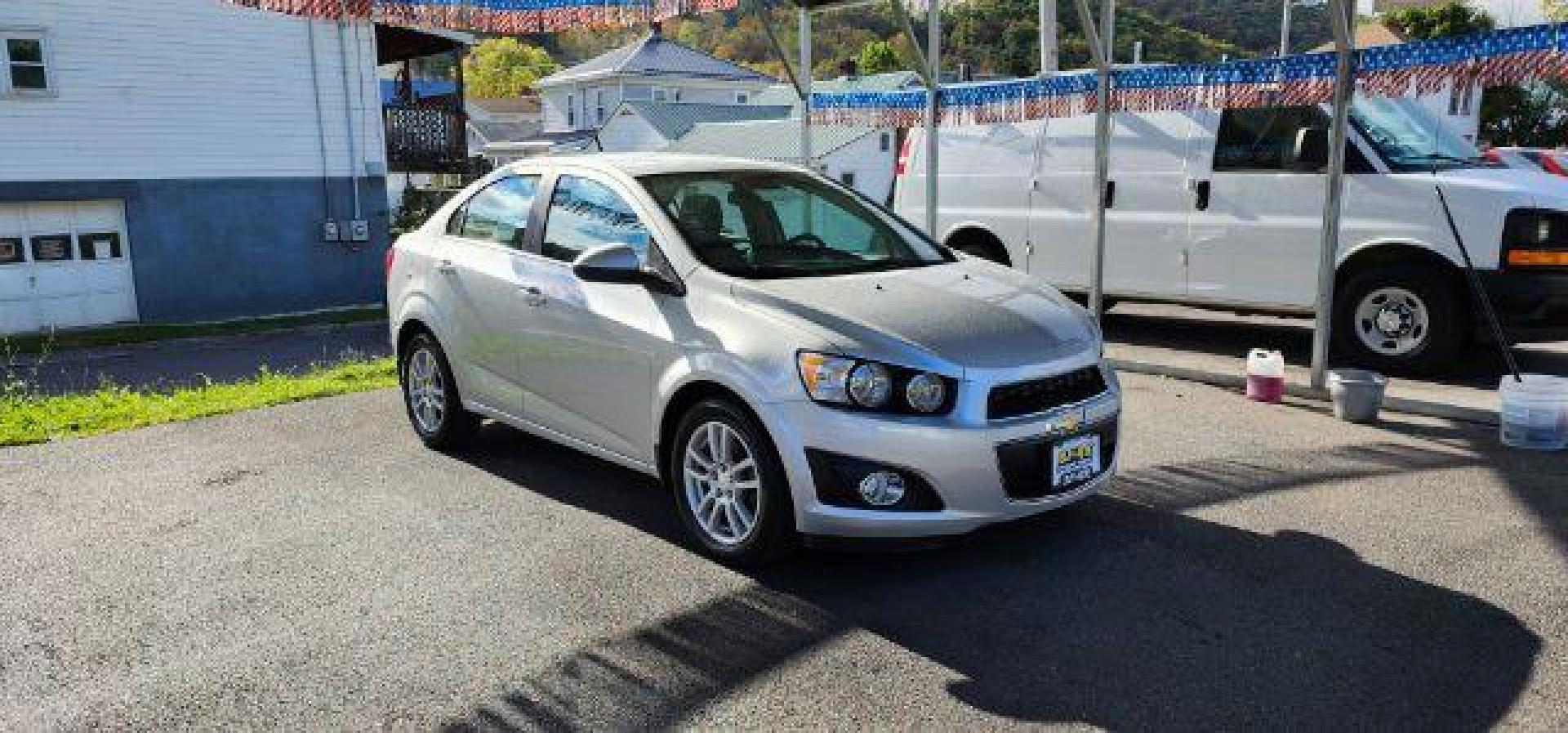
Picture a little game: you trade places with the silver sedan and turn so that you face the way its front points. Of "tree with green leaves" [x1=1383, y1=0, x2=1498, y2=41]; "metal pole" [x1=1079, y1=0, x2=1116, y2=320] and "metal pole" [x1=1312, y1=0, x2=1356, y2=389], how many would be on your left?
3

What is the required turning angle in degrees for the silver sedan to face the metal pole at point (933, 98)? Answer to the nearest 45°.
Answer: approximately 135° to its left

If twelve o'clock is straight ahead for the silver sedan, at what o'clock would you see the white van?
The white van is roughly at 9 o'clock from the silver sedan.

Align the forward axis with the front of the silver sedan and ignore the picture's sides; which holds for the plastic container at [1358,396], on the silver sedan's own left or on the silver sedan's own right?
on the silver sedan's own left

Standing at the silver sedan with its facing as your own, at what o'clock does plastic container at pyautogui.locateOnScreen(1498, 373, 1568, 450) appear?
The plastic container is roughly at 10 o'clock from the silver sedan.

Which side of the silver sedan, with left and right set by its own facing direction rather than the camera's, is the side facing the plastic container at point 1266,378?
left

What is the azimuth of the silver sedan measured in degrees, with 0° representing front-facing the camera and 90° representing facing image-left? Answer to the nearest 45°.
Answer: approximately 315°

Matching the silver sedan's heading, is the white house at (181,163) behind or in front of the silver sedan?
behind

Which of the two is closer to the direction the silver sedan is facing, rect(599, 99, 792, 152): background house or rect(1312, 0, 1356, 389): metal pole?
the metal pole

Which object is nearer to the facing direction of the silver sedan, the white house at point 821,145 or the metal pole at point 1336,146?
the metal pole

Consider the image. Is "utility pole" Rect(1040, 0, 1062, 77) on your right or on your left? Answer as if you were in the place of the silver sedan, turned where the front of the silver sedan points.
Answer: on your left

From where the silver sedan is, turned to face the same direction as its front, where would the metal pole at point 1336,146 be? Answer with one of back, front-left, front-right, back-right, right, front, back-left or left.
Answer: left

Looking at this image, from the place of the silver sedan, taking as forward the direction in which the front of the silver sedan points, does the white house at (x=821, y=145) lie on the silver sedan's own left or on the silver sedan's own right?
on the silver sedan's own left

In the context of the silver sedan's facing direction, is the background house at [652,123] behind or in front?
behind

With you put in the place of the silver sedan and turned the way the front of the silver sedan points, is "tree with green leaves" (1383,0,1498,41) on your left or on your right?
on your left
